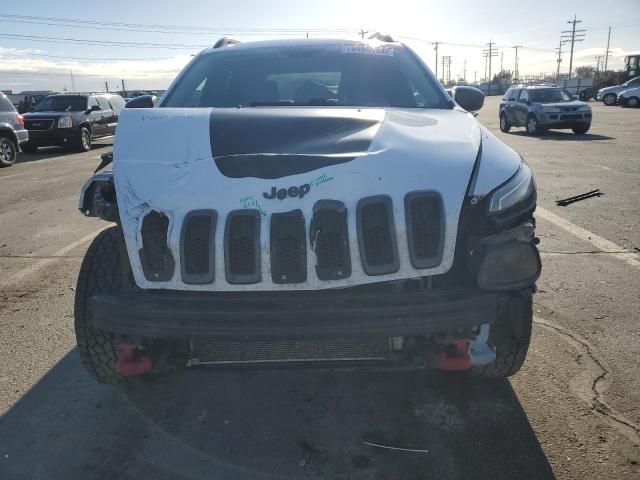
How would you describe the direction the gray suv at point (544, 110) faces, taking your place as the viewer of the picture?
facing the viewer and to the right of the viewer

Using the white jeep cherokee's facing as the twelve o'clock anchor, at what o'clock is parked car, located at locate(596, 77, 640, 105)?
The parked car is roughly at 7 o'clock from the white jeep cherokee.

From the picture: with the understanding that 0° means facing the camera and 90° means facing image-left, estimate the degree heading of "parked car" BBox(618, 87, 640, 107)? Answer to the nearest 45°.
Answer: approximately 45°

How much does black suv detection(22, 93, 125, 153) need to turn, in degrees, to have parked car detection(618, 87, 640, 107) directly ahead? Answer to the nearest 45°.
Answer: approximately 135° to its left

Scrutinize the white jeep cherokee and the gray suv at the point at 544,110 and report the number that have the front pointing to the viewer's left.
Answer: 0

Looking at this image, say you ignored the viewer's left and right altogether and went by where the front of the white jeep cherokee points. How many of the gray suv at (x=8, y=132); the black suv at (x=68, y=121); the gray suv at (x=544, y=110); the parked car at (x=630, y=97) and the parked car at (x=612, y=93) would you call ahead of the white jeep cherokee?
0

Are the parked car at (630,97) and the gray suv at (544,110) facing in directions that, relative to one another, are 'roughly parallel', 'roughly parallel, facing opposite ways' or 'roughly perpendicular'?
roughly perpendicular

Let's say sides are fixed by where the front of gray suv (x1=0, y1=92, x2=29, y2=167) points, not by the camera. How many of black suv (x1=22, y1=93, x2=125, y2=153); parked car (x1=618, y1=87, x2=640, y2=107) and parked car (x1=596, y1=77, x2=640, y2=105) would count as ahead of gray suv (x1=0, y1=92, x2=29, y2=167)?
0

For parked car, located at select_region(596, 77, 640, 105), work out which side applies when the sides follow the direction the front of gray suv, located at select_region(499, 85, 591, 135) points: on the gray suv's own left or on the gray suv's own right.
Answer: on the gray suv's own left

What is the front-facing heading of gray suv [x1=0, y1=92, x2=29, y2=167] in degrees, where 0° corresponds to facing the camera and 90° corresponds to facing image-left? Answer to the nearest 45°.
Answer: approximately 45°

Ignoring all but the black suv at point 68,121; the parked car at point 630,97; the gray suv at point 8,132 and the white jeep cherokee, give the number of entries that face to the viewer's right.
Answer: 0

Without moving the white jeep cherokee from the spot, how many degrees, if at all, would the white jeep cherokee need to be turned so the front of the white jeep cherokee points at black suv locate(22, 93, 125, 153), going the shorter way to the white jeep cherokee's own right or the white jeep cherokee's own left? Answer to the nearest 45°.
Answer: approximately 135° to the white jeep cherokee's own right

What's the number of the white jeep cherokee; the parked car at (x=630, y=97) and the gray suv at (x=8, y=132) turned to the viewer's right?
0

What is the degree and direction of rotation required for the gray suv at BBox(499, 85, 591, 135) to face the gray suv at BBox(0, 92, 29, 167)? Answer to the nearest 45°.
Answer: approximately 90° to its right

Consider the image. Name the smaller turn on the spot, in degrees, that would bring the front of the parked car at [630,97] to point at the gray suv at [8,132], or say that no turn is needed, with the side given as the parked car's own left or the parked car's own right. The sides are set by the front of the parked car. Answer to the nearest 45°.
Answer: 0° — it already faces it

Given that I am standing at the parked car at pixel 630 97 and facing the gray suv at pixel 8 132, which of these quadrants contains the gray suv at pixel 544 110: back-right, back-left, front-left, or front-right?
front-left

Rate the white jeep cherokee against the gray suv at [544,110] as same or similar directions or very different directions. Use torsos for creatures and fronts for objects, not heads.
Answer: same or similar directions

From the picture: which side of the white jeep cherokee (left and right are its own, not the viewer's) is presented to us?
front

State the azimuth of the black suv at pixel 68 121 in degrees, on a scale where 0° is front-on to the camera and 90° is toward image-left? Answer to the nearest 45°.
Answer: approximately 45°

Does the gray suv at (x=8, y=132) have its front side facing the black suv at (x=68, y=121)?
no

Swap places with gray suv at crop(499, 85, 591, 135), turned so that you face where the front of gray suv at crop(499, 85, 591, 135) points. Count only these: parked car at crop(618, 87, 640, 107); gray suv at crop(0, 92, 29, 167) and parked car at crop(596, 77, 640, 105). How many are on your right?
1
